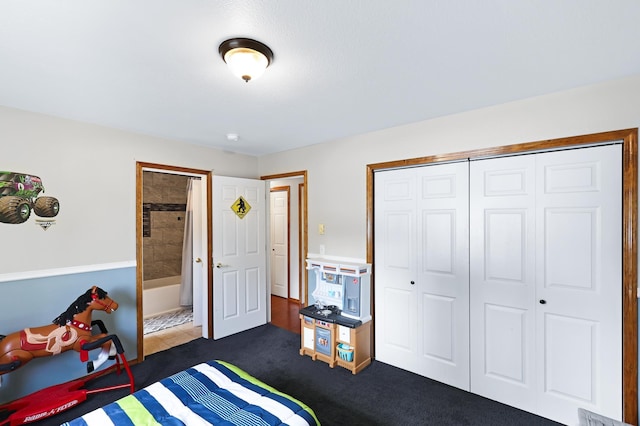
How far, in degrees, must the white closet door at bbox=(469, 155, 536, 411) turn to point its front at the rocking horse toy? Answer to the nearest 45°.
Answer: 0° — it already faces it

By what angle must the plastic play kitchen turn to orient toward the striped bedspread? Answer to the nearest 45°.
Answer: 0° — it already faces it

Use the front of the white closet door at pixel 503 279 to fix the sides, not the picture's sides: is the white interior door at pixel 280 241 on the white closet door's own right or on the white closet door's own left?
on the white closet door's own right

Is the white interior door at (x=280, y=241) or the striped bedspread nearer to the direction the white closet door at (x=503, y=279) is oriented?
the striped bedspread

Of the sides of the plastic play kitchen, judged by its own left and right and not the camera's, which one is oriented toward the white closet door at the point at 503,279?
left

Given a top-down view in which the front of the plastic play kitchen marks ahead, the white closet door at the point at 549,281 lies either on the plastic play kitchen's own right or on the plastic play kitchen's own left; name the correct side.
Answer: on the plastic play kitchen's own left

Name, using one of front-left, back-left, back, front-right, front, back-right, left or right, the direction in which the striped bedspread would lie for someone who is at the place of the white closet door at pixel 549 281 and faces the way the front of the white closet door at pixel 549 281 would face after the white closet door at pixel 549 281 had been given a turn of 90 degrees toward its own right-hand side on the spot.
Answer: left

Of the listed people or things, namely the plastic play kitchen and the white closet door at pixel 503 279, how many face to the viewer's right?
0

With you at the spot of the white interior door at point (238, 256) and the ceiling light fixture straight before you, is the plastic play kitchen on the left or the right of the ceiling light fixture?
left

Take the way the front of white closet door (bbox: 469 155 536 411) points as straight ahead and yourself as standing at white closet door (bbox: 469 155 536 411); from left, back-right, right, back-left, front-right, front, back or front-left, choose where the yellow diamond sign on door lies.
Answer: front-right

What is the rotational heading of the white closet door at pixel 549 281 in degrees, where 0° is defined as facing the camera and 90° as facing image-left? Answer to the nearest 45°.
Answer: approximately 45°

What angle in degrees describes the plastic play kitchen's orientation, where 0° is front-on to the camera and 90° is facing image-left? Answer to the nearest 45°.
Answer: approximately 45°

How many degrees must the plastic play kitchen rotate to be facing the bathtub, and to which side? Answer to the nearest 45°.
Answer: approximately 90° to its right

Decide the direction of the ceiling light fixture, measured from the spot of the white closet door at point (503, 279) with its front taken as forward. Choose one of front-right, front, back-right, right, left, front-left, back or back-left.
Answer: front

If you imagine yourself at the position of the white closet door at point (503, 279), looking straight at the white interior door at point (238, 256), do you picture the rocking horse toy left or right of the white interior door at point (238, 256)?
left
